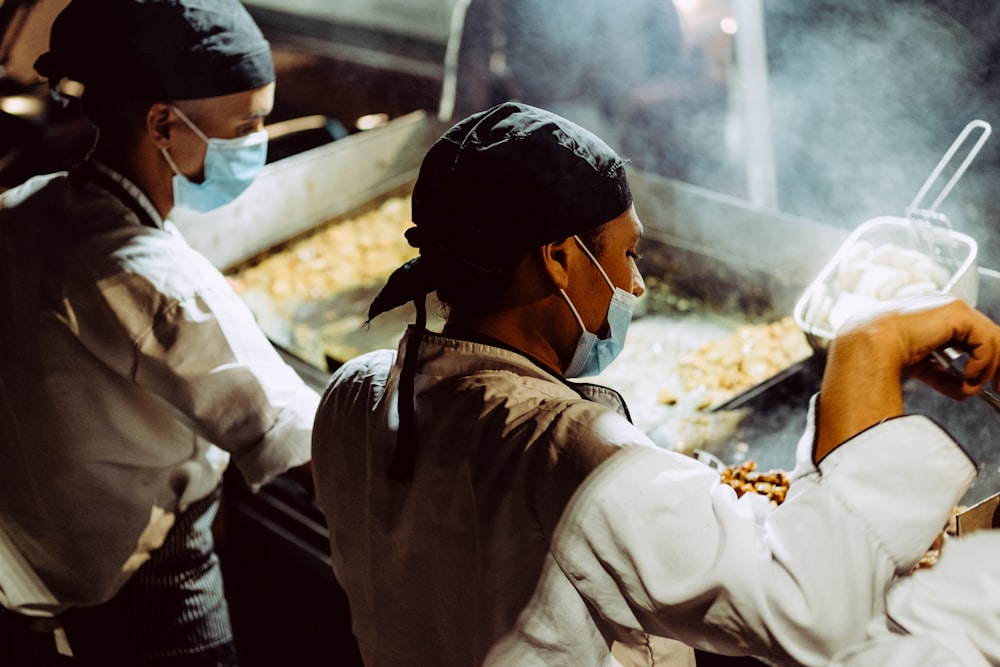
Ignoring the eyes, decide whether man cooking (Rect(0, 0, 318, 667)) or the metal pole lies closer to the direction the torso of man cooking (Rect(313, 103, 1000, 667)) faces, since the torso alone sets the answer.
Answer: the metal pole

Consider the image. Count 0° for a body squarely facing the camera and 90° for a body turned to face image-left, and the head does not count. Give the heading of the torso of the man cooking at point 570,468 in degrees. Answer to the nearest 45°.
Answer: approximately 225°

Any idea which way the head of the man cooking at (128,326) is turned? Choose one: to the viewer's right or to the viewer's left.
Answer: to the viewer's right

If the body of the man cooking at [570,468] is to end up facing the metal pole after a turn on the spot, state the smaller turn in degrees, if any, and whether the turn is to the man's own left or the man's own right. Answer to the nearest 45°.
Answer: approximately 45° to the man's own left

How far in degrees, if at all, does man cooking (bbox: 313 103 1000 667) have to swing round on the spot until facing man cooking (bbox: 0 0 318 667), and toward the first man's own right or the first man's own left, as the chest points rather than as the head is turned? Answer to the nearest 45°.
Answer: approximately 90° to the first man's own left
